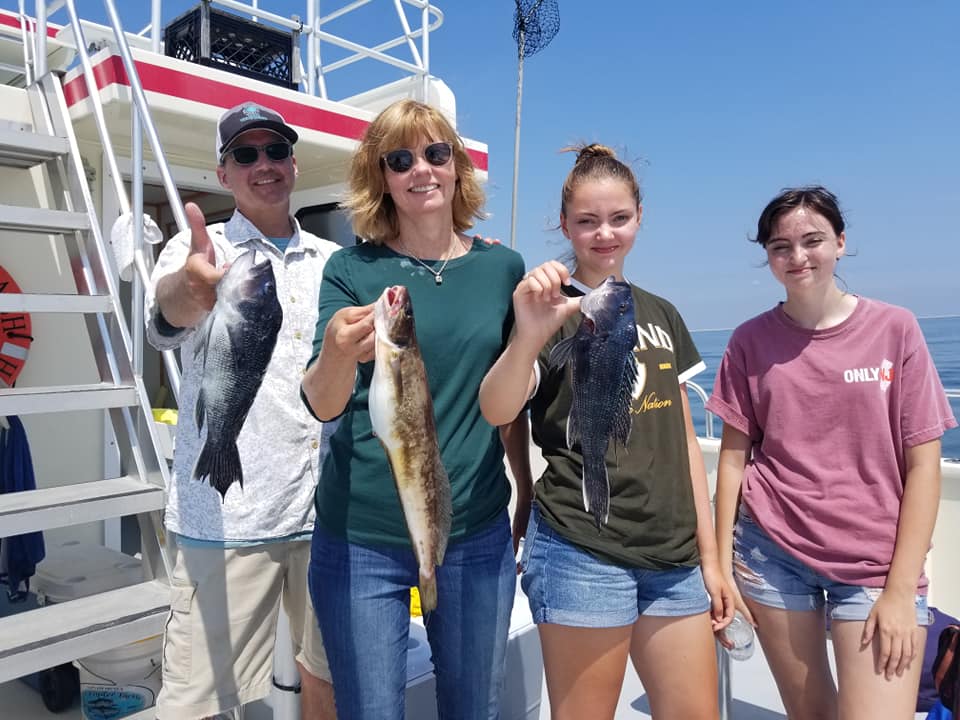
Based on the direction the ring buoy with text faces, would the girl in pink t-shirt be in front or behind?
in front

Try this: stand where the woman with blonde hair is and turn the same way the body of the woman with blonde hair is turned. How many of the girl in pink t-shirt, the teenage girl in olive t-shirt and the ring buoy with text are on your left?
2

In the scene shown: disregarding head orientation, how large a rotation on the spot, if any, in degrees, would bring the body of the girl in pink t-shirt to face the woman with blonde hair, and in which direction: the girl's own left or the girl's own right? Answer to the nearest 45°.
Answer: approximately 45° to the girl's own right

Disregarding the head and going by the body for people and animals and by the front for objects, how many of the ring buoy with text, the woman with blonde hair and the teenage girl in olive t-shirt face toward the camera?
3
